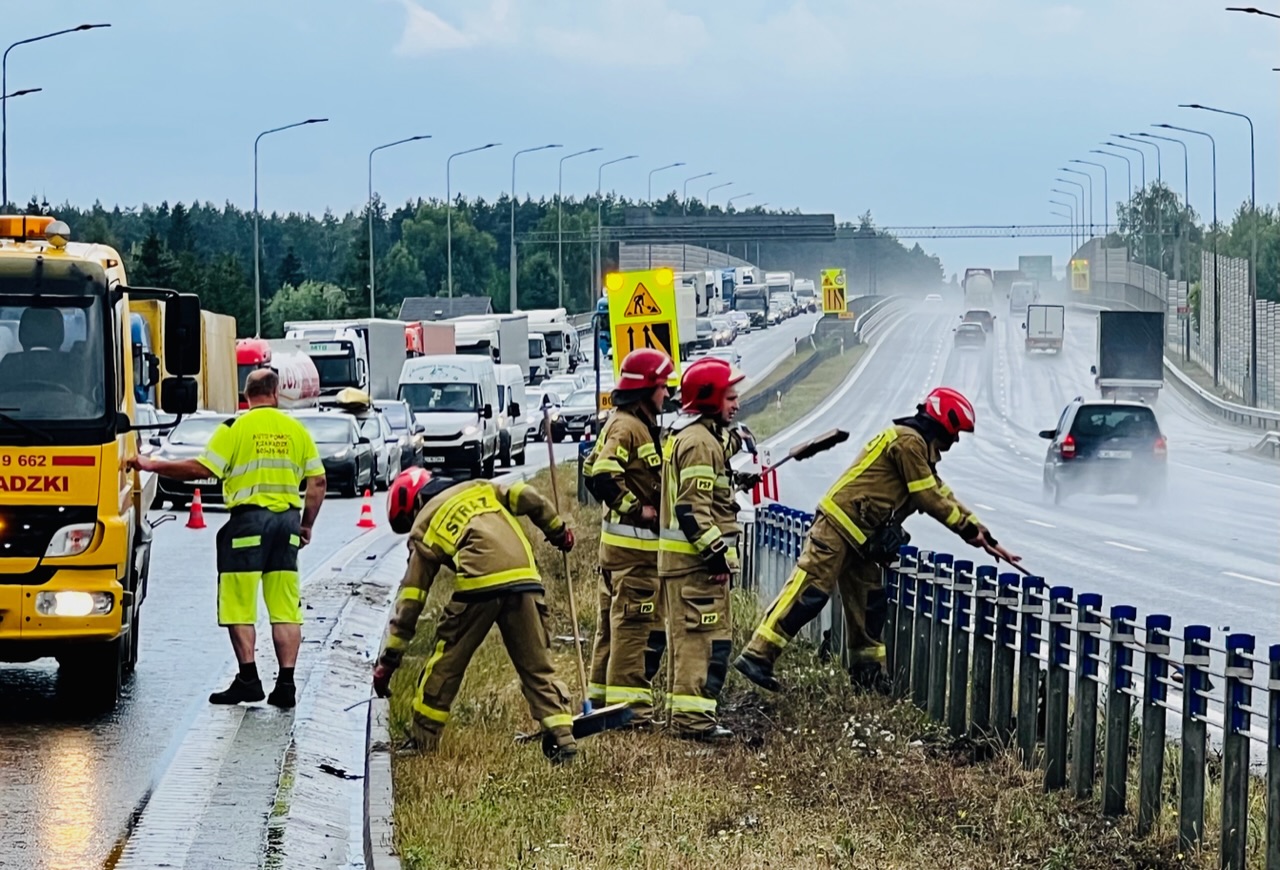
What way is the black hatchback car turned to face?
away from the camera

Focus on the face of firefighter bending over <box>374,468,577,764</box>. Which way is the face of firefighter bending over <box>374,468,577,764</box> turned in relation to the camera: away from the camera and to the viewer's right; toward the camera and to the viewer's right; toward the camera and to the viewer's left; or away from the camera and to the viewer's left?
away from the camera and to the viewer's left

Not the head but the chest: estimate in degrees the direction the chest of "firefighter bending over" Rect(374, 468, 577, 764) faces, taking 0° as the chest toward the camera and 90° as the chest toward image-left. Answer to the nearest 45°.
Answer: approximately 135°

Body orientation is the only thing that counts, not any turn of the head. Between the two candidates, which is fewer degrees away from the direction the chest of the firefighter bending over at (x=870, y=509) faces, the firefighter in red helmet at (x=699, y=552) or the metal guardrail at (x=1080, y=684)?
the metal guardrail

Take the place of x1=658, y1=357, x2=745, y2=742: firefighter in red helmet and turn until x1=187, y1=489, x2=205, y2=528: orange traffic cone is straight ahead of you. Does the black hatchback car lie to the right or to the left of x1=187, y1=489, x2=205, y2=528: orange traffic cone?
right

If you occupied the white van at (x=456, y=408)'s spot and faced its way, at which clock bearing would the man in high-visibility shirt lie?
The man in high-visibility shirt is roughly at 12 o'clock from the white van.

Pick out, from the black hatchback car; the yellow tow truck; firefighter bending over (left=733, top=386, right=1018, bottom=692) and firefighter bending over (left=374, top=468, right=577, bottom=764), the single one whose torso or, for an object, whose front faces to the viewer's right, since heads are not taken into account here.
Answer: firefighter bending over (left=733, top=386, right=1018, bottom=692)

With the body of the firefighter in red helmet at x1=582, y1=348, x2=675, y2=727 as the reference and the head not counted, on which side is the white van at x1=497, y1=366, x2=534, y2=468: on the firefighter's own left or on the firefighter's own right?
on the firefighter's own left

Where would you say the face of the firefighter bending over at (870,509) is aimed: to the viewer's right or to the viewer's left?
to the viewer's right

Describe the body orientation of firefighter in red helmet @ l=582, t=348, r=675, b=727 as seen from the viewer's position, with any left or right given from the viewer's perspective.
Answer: facing to the right of the viewer

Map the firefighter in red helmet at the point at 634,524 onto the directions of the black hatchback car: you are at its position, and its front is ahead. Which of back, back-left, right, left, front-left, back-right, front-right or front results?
back

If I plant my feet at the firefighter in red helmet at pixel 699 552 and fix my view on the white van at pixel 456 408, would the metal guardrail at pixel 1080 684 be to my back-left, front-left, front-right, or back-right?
back-right

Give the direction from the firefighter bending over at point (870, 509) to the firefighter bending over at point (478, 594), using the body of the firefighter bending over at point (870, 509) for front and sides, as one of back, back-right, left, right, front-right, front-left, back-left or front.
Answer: back-right

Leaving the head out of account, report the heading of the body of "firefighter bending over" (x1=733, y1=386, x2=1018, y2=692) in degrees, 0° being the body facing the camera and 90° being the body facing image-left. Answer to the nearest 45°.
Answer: approximately 270°

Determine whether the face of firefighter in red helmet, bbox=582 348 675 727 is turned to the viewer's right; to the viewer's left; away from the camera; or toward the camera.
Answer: to the viewer's right

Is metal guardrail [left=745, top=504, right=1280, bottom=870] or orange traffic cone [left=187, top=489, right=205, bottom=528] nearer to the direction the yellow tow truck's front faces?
the metal guardrail
